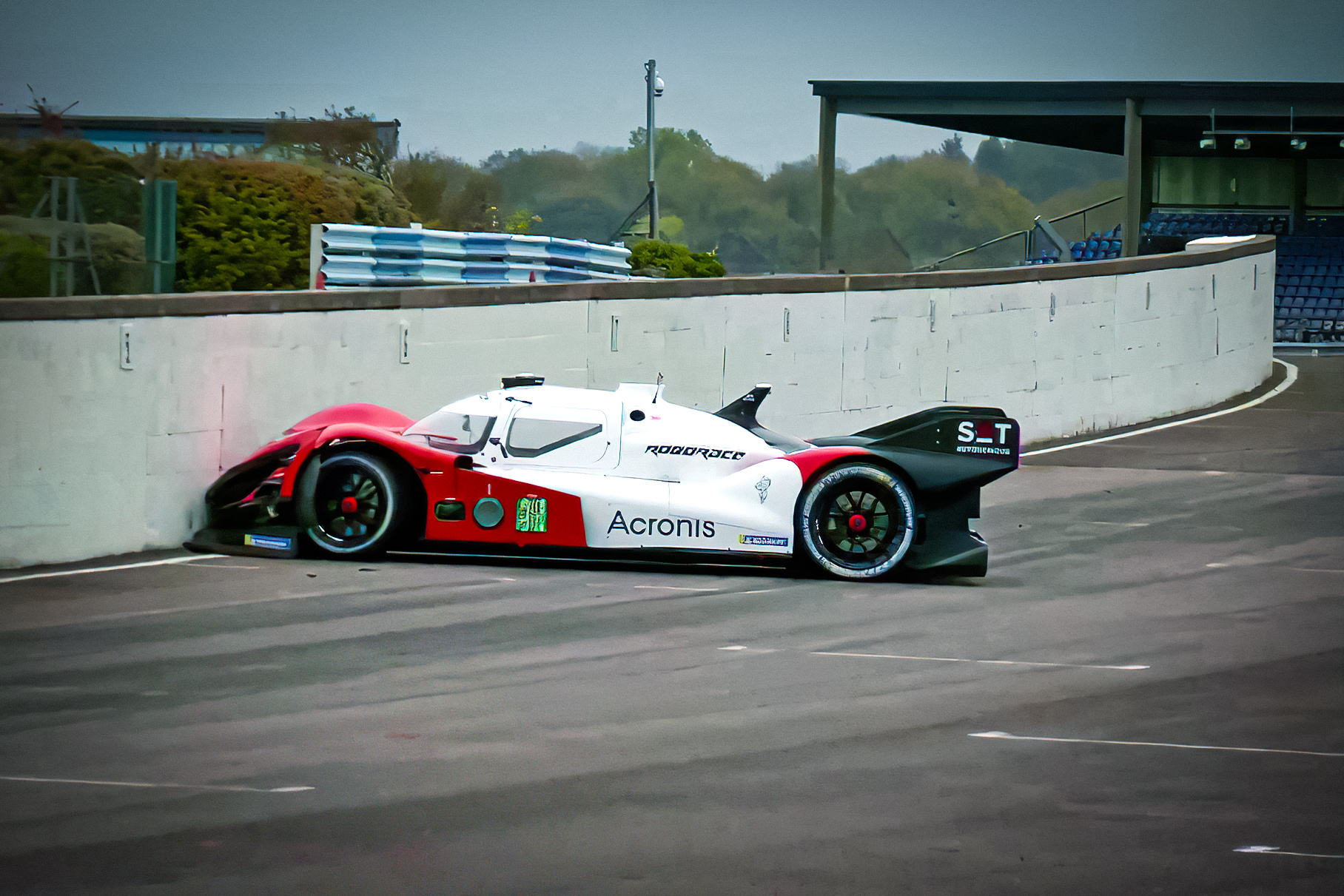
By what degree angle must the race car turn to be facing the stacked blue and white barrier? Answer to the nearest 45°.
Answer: approximately 90° to its right

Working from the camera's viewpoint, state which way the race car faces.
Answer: facing to the left of the viewer

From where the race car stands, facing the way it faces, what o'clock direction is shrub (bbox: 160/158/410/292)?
The shrub is roughly at 2 o'clock from the race car.

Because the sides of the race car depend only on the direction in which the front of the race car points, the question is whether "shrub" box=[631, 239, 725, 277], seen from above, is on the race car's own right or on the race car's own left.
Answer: on the race car's own right

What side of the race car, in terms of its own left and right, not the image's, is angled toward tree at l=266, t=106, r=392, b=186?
right
